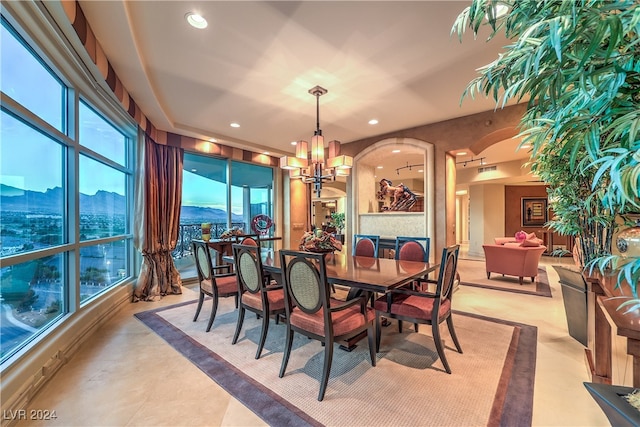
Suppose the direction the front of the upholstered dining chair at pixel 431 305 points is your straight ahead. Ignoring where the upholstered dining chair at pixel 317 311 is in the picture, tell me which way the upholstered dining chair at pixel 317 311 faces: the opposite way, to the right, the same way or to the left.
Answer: to the right

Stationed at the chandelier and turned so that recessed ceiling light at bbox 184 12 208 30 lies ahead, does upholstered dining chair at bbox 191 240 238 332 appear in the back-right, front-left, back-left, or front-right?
front-right

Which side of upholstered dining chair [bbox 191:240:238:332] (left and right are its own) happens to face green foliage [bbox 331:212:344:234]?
front

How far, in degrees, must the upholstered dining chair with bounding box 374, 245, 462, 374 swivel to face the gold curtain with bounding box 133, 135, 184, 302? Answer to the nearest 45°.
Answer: approximately 45° to its left

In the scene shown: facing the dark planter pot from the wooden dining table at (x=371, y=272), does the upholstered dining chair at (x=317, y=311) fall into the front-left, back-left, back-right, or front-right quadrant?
back-right

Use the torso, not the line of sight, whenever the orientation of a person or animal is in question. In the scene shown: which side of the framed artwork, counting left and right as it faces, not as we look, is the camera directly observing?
front

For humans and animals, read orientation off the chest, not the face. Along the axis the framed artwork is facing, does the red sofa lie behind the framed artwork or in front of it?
in front

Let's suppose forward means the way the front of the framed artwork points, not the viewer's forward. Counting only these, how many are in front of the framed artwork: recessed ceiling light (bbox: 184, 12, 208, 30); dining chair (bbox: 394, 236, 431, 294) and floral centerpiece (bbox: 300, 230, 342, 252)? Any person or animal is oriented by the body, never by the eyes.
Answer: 3

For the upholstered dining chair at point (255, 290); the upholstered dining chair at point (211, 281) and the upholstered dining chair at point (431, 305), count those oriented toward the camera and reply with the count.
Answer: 0

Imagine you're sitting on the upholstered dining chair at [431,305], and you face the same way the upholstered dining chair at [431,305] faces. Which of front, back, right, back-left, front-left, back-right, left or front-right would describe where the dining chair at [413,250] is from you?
front-right

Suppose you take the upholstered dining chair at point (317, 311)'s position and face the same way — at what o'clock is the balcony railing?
The balcony railing is roughly at 9 o'clock from the upholstered dining chair.

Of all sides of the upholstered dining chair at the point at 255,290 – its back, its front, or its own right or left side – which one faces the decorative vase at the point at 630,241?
right

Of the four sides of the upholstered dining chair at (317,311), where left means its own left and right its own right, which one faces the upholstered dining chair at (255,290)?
left

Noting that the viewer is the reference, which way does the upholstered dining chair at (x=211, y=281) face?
facing away from the viewer and to the right of the viewer

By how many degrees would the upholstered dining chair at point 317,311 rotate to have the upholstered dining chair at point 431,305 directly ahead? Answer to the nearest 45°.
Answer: approximately 45° to its right

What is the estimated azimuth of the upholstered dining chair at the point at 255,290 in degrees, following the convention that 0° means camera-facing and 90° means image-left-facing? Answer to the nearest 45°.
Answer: approximately 225°
